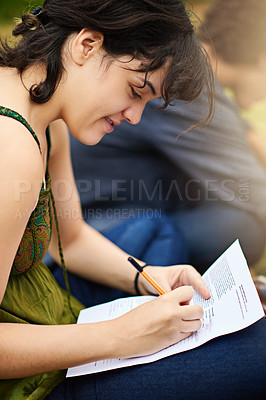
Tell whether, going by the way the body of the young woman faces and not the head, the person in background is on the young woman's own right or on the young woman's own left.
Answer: on the young woman's own left

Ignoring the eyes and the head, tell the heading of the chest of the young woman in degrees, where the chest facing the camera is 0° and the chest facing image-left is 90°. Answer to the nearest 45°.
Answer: approximately 270°

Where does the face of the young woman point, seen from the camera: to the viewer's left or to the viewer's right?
to the viewer's right
